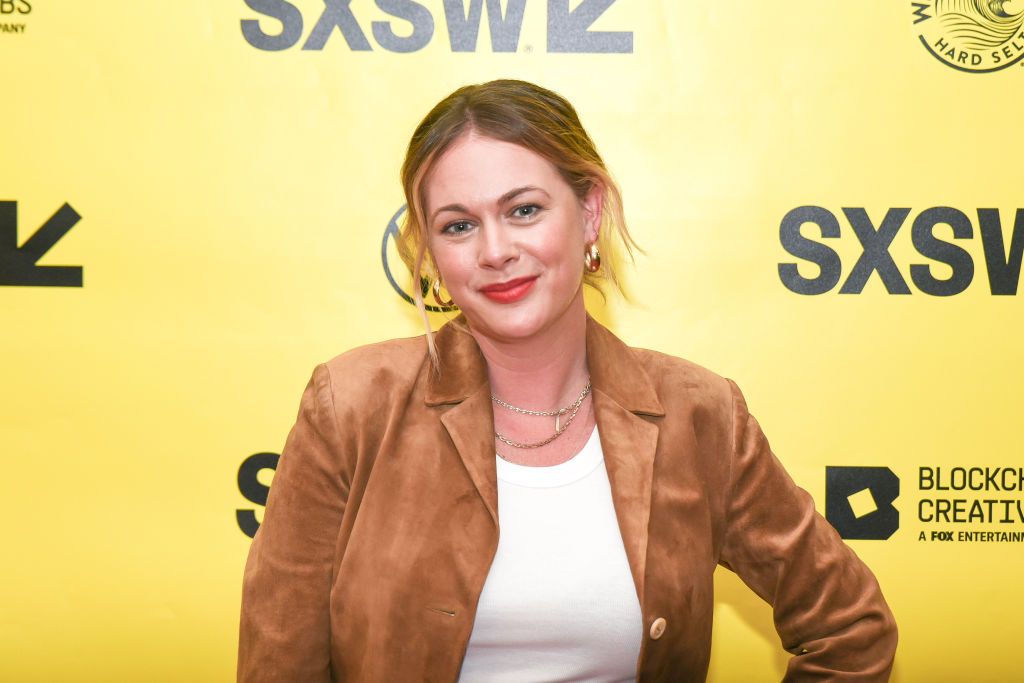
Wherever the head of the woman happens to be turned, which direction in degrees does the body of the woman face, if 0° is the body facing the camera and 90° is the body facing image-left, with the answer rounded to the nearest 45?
approximately 0°
